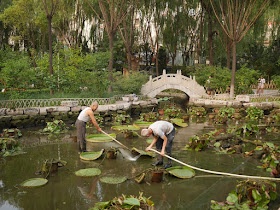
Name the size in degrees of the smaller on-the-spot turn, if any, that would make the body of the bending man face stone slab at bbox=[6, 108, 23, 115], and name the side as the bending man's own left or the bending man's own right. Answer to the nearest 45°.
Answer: approximately 90° to the bending man's own right

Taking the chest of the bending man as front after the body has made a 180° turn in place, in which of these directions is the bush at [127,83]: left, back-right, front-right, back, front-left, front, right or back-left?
front-left

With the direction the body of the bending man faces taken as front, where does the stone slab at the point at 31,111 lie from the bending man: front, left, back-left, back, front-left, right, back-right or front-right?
right

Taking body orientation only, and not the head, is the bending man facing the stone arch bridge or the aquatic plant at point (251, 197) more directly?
the aquatic plant

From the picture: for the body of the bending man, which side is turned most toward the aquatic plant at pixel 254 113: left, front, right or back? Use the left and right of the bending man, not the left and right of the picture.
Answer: back

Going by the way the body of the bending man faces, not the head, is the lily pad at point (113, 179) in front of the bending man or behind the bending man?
in front

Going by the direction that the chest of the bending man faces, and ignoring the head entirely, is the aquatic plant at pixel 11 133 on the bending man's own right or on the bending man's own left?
on the bending man's own right

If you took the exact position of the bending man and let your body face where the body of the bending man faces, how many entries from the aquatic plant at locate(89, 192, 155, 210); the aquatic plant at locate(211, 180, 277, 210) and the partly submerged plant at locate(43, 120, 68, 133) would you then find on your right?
1

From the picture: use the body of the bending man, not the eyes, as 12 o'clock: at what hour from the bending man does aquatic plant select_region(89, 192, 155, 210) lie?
The aquatic plant is roughly at 11 o'clock from the bending man.

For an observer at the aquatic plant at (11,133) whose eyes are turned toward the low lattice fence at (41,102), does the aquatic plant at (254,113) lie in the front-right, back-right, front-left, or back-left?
front-right

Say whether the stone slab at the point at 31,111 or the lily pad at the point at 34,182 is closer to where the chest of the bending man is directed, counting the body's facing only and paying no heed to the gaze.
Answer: the lily pad

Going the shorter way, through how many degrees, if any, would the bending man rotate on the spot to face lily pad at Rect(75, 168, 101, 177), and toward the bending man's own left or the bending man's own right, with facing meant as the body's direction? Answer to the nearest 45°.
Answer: approximately 45° to the bending man's own right

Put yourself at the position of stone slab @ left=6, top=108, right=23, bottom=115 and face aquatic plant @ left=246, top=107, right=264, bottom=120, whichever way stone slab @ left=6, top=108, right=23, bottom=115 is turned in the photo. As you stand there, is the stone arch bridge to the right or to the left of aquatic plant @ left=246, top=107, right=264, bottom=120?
left

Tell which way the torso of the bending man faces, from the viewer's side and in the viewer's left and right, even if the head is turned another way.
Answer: facing the viewer and to the left of the viewer
